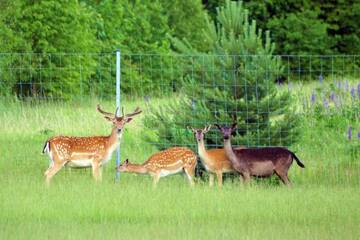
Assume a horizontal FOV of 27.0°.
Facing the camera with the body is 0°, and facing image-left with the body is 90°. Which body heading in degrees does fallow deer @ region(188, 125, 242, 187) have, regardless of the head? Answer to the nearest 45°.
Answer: approximately 45°

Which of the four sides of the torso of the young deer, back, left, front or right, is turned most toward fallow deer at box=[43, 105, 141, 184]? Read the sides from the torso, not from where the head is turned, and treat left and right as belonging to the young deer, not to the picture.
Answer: front

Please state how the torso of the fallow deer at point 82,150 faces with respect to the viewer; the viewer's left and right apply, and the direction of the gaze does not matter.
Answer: facing to the right of the viewer

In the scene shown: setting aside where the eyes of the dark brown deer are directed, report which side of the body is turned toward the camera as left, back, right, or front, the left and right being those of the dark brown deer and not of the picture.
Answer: left

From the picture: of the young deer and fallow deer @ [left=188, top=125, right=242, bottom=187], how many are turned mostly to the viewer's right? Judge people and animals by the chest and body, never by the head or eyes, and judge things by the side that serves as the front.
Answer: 0

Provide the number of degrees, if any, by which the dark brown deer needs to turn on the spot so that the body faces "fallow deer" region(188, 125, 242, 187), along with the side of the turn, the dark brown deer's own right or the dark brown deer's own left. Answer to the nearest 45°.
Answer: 0° — it already faces it

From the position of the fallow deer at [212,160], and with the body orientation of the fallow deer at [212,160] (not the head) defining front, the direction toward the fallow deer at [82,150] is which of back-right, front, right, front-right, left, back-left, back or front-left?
front-right

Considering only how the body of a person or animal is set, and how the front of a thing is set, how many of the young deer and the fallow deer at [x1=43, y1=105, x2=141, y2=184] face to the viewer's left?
1

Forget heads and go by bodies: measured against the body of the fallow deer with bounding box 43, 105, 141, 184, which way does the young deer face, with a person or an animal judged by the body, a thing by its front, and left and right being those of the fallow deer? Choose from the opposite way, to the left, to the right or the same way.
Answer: the opposite way

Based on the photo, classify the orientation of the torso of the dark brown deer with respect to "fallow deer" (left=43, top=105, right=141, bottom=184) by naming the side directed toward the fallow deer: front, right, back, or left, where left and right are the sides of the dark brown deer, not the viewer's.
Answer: front

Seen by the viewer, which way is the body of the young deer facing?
to the viewer's left

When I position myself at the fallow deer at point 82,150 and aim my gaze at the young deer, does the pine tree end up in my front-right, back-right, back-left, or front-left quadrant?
front-left

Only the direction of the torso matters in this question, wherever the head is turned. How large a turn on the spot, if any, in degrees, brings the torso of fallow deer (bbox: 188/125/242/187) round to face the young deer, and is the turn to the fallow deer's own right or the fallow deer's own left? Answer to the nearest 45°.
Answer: approximately 45° to the fallow deer's own right
